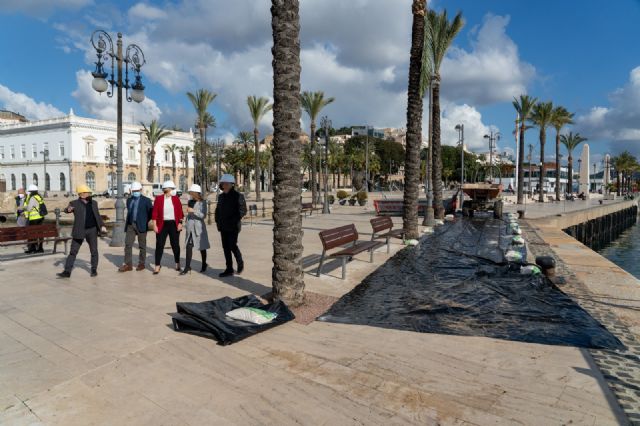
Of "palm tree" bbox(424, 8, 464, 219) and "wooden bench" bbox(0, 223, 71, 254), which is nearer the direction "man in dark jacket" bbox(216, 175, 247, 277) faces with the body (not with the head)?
the wooden bench

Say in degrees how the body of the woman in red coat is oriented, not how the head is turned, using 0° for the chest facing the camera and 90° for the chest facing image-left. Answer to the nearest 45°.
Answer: approximately 0°

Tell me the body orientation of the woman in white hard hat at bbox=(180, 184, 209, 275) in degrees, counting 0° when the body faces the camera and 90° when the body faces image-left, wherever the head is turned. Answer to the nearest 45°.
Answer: approximately 45°

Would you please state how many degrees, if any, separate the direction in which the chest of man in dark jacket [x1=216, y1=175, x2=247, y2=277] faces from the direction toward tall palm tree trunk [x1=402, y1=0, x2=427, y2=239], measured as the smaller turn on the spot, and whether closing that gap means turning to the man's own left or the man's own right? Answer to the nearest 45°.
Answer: approximately 180°

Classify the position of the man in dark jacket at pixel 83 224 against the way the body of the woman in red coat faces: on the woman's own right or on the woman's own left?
on the woman's own right

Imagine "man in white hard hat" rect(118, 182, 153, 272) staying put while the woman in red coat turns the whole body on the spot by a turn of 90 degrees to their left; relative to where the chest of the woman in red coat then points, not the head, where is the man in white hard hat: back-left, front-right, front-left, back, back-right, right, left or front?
back-left
